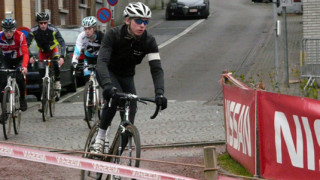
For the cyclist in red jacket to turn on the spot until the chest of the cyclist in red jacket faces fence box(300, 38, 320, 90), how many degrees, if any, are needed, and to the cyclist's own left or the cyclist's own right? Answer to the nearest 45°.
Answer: approximately 135° to the cyclist's own left

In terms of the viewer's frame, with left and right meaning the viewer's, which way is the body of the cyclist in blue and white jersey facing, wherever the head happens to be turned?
facing the viewer and to the left of the viewer

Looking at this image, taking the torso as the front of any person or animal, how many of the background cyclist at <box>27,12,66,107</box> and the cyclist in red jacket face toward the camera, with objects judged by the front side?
2

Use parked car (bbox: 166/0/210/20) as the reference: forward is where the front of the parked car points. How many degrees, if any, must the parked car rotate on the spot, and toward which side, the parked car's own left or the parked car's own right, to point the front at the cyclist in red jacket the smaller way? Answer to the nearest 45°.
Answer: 0° — it already faces them

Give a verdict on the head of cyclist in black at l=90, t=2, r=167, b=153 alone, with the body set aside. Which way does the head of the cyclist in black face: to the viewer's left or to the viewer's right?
to the viewer's right

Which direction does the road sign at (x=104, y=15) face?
toward the camera

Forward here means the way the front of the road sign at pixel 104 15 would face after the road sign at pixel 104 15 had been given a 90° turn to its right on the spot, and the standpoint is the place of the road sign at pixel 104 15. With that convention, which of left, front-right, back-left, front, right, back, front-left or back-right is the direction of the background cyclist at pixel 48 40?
left

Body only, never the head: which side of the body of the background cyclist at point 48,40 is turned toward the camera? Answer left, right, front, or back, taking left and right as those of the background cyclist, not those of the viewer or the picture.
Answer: front
